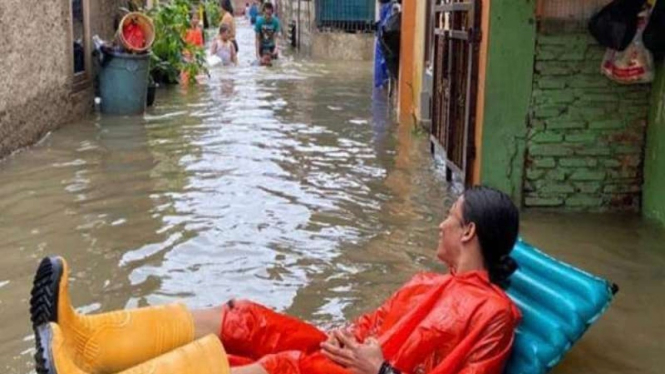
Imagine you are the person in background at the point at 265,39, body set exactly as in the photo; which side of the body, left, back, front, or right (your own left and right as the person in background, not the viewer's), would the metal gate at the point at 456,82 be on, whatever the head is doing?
front

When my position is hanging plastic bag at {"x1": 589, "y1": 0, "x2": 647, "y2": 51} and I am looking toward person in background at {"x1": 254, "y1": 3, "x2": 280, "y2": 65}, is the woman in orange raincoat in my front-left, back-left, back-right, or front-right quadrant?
back-left

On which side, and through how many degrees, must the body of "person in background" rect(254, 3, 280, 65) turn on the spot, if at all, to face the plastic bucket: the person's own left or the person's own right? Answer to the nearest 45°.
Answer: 0° — they already face it

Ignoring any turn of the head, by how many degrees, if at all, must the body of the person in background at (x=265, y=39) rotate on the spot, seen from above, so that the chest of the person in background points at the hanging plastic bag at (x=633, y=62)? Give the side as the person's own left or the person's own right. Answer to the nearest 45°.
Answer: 0° — they already face it

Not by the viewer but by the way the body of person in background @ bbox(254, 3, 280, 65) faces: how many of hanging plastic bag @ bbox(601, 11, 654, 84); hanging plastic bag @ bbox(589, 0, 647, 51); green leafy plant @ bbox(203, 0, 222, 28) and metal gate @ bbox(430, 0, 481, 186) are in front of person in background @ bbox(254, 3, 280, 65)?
3

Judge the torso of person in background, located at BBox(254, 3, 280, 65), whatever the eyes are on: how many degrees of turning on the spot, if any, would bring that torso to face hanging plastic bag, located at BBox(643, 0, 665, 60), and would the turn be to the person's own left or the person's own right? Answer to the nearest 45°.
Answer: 0° — they already face it

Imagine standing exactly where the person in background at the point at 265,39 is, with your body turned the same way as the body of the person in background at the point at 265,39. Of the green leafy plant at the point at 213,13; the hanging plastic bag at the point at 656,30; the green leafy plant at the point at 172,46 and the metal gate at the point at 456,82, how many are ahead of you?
3

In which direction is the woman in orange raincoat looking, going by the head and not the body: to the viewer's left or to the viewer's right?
to the viewer's left

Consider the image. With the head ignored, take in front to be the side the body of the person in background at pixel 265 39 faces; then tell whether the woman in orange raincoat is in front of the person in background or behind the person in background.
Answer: in front

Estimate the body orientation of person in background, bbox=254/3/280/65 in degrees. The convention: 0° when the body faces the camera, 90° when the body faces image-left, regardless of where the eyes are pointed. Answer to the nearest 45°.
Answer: approximately 0°
